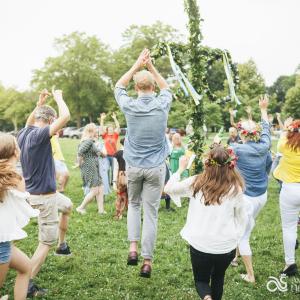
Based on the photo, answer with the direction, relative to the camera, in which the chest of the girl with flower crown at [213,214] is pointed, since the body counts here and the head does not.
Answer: away from the camera

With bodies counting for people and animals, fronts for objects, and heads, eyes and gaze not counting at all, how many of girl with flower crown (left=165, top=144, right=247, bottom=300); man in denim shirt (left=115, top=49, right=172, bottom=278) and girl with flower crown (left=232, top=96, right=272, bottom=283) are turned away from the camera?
3

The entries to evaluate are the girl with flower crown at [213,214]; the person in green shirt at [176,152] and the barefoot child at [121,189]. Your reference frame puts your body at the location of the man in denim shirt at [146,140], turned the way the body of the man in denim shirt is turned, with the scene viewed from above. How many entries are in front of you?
2

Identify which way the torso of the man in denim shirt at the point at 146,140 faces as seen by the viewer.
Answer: away from the camera

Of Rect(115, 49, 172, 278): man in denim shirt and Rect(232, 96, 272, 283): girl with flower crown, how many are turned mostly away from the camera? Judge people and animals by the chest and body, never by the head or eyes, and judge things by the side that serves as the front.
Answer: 2

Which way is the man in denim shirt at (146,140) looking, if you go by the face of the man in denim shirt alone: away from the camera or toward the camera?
away from the camera

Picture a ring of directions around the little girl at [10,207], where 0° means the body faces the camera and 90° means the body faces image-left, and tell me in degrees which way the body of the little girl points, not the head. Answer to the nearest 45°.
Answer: approximately 225°

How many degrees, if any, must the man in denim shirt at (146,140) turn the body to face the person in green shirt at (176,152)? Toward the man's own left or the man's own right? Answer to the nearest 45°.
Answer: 0° — they already face them

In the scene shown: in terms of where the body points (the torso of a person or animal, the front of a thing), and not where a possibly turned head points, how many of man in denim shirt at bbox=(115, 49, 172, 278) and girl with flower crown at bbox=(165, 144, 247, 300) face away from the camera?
2

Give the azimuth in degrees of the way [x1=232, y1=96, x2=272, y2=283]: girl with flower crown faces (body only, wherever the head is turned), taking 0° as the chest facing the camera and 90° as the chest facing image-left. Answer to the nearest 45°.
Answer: approximately 180°

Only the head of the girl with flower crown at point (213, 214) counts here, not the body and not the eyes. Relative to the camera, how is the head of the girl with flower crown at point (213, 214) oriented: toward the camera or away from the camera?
away from the camera

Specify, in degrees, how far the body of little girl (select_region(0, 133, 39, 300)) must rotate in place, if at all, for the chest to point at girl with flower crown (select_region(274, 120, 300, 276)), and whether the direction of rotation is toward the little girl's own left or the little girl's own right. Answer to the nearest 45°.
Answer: approximately 45° to the little girl's own right

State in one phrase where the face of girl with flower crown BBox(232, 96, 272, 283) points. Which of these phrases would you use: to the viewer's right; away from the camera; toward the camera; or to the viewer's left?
away from the camera

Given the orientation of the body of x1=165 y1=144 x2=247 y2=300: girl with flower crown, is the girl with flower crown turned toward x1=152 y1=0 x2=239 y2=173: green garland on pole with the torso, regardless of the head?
yes

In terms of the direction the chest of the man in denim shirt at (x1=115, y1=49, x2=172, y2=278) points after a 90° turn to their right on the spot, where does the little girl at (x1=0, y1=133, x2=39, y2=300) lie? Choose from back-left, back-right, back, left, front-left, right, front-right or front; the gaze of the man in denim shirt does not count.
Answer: back-right
